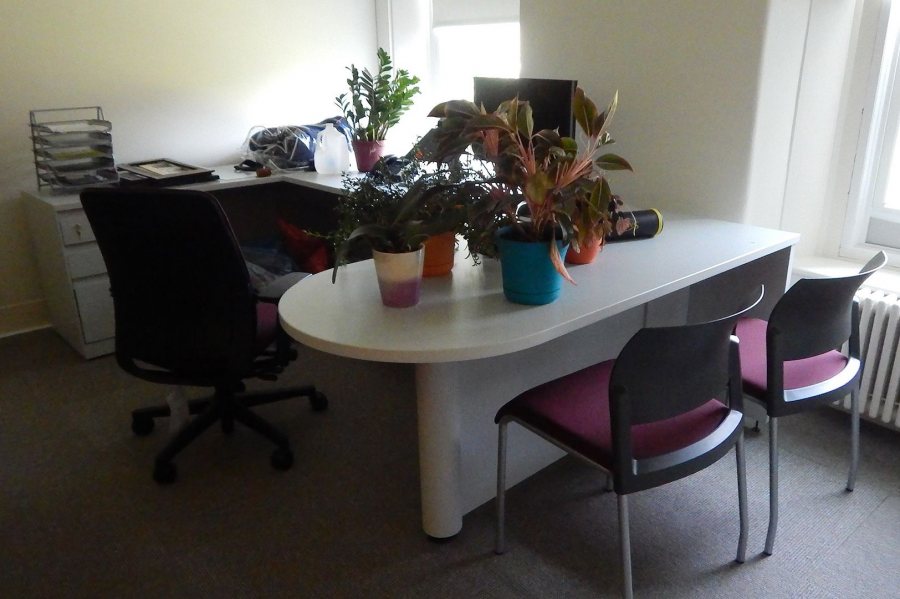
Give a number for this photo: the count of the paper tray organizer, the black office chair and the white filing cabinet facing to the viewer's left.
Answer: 0

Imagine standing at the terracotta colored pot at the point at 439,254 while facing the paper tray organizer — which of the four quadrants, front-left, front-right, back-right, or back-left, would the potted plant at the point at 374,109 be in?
front-right

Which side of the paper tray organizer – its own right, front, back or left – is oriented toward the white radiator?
front

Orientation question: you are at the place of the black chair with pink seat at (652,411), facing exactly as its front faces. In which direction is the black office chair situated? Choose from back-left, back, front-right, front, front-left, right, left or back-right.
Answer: front-left

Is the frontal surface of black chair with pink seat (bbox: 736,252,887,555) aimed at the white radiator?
no

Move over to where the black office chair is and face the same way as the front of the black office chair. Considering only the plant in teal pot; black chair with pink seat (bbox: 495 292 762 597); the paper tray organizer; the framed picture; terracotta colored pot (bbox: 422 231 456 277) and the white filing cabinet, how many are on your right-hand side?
3

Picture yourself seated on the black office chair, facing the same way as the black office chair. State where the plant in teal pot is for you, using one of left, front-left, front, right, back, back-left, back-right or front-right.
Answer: right

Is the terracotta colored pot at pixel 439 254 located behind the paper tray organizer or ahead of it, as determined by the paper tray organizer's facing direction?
ahead

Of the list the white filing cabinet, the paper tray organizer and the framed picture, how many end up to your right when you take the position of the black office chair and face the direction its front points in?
0

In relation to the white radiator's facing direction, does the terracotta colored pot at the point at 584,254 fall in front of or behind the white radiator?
in front

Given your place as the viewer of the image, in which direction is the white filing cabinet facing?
facing the viewer and to the right of the viewer

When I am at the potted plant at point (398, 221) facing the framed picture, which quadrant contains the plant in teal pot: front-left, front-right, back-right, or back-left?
back-right

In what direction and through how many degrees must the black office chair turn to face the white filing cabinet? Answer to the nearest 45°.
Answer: approximately 45° to its left

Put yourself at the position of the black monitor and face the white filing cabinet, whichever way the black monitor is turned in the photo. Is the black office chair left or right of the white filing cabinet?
left

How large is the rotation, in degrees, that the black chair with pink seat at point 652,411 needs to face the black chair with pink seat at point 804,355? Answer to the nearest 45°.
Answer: approximately 90° to its right

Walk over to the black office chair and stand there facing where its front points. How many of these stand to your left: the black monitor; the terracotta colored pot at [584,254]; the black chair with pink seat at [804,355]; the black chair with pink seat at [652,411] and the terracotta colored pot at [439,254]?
0

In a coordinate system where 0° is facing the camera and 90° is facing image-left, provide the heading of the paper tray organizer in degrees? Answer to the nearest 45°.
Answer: approximately 315°
